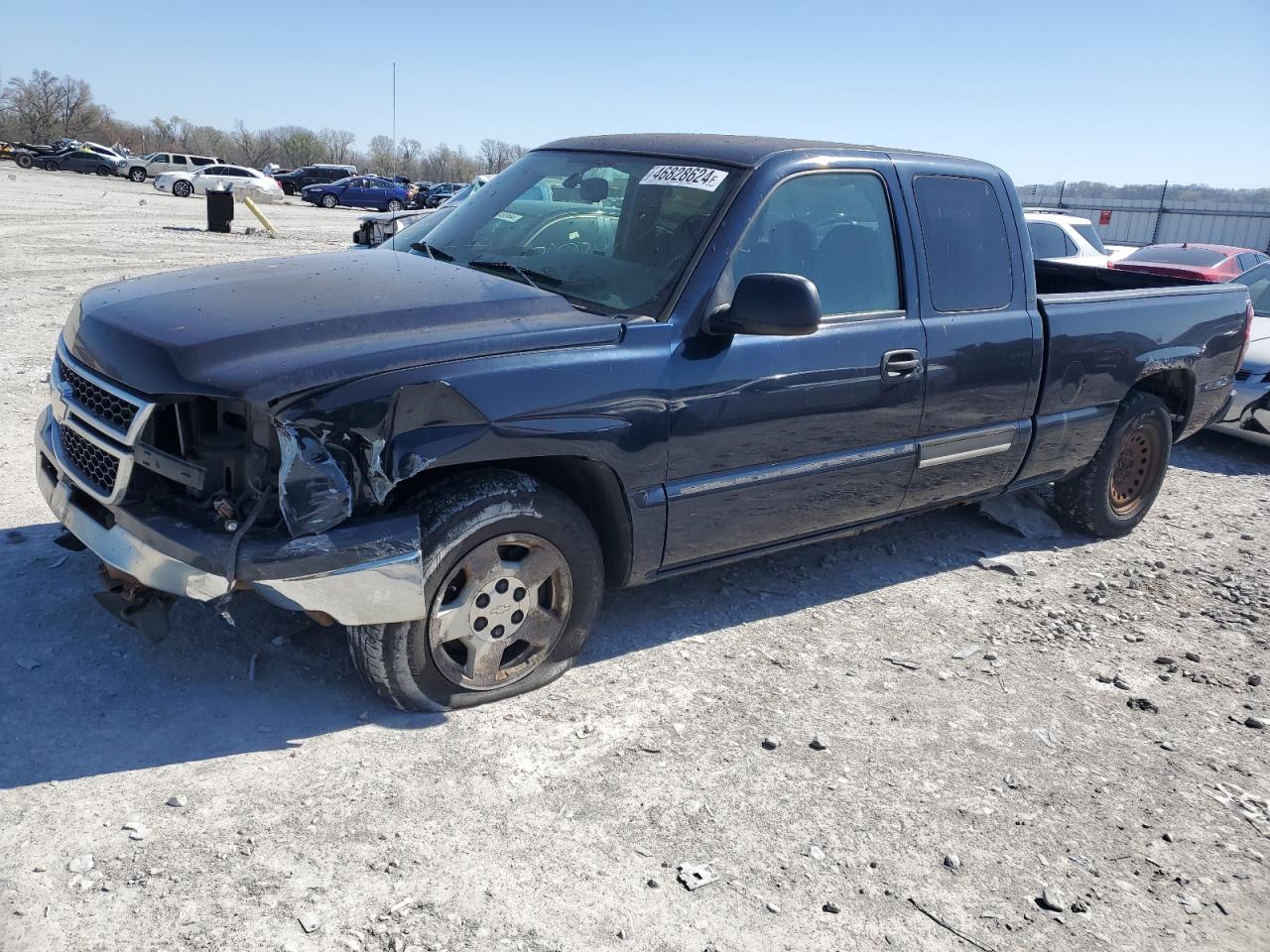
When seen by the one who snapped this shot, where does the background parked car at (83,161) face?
facing to the left of the viewer

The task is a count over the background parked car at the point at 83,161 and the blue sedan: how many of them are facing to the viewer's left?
2

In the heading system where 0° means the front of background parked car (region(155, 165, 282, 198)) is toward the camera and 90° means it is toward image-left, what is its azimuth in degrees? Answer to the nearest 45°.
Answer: approximately 90°

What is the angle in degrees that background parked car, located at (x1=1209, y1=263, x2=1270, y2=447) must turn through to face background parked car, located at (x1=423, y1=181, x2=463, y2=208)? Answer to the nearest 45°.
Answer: approximately 90° to its right

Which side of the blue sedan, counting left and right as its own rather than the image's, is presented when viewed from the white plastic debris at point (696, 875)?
left

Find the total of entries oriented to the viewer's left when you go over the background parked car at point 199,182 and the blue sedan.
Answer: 2

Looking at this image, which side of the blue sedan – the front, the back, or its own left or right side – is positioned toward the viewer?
left
